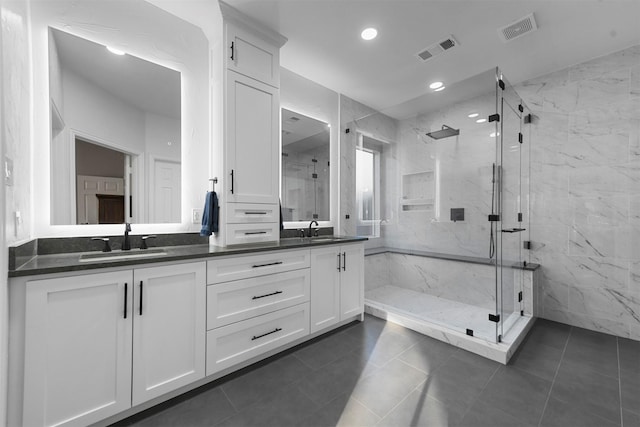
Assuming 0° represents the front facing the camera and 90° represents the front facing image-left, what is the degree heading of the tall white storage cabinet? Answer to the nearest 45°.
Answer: approximately 315°

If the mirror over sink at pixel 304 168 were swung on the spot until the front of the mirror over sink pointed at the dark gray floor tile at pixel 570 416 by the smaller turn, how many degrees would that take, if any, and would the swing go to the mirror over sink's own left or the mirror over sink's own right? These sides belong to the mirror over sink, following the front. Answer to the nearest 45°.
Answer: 0° — it already faces it

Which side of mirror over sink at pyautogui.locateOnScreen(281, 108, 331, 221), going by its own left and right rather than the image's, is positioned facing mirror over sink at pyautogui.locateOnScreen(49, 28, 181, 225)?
right

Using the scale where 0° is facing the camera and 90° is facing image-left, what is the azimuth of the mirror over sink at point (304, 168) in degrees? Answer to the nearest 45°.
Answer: approximately 315°

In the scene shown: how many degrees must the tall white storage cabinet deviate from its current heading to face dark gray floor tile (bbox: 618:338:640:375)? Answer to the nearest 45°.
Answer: approximately 45° to its left

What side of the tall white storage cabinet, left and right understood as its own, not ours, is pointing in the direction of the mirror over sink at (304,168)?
left

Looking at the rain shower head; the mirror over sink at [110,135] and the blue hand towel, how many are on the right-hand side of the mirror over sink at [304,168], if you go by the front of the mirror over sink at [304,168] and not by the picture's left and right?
2
